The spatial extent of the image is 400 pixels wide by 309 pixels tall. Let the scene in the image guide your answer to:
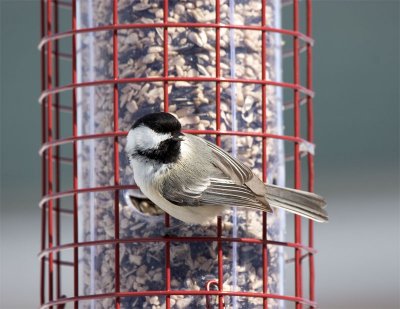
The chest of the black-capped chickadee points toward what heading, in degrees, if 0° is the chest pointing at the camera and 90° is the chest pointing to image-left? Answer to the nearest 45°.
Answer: approximately 90°
